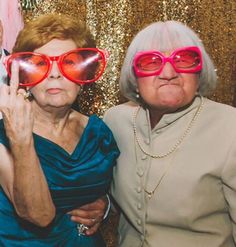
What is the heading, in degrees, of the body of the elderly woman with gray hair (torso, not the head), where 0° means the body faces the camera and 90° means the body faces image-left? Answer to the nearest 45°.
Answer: approximately 45°
